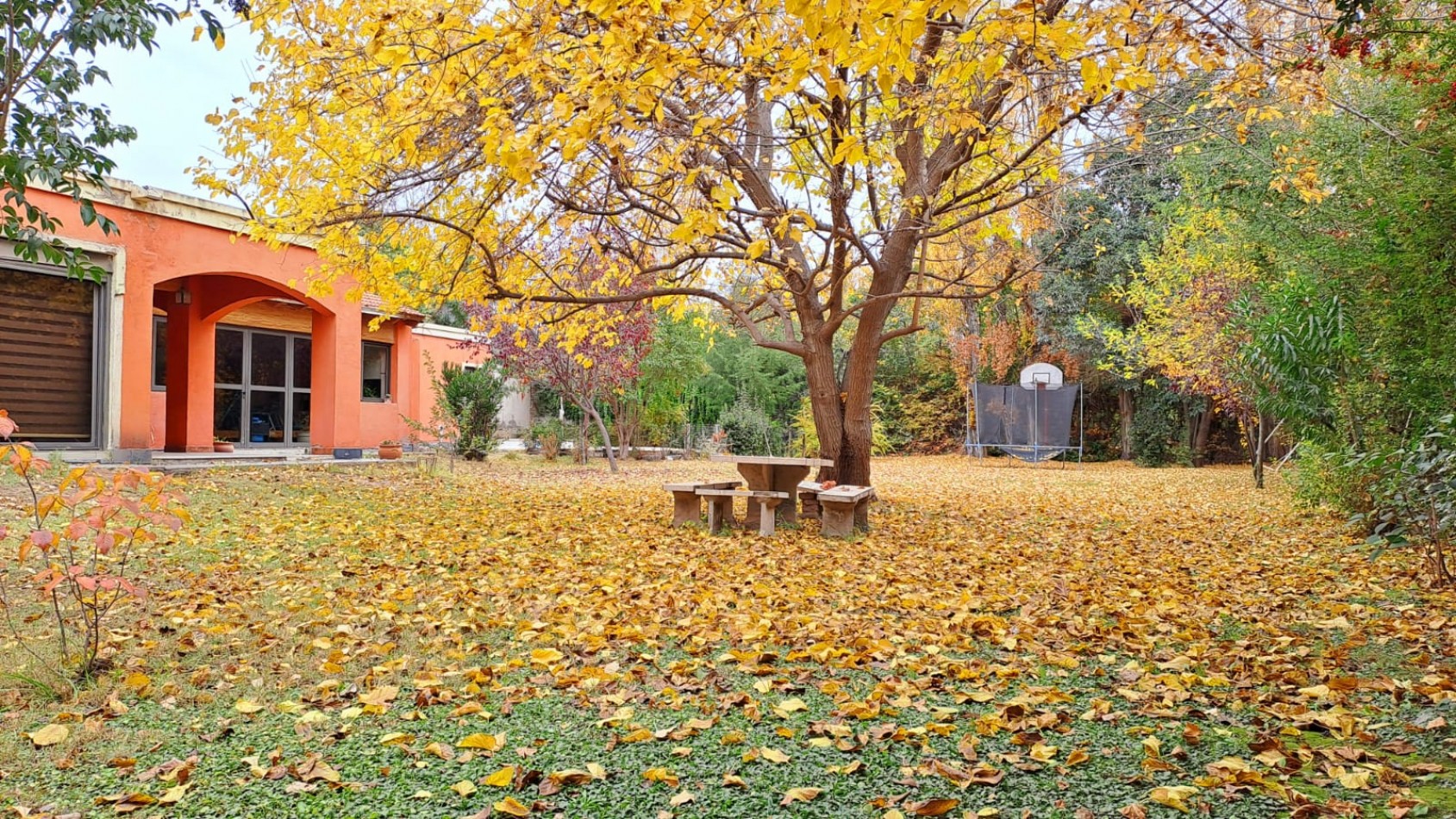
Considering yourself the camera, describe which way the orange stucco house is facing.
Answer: facing the viewer and to the right of the viewer

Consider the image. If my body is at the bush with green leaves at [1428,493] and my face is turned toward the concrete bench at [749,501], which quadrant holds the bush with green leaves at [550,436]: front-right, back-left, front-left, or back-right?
front-right

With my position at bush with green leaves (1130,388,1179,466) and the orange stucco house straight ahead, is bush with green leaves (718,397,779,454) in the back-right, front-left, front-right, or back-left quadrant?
front-right

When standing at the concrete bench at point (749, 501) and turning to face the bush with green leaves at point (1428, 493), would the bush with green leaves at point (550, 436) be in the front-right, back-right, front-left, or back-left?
back-left

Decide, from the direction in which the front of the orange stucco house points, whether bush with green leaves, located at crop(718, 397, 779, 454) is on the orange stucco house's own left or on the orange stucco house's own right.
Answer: on the orange stucco house's own left

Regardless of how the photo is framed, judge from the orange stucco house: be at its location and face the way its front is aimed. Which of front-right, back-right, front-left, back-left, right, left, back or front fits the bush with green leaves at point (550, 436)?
left

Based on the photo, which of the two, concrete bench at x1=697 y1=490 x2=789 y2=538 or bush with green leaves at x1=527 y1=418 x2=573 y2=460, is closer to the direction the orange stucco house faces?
the concrete bench

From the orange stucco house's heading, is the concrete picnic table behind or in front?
in front

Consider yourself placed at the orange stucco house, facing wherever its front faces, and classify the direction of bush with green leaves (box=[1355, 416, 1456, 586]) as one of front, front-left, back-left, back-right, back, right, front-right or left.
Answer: front

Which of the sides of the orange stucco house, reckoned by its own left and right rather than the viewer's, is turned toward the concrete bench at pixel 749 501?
front

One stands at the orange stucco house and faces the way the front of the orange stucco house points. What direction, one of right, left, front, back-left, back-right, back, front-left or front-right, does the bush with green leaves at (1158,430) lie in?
front-left
